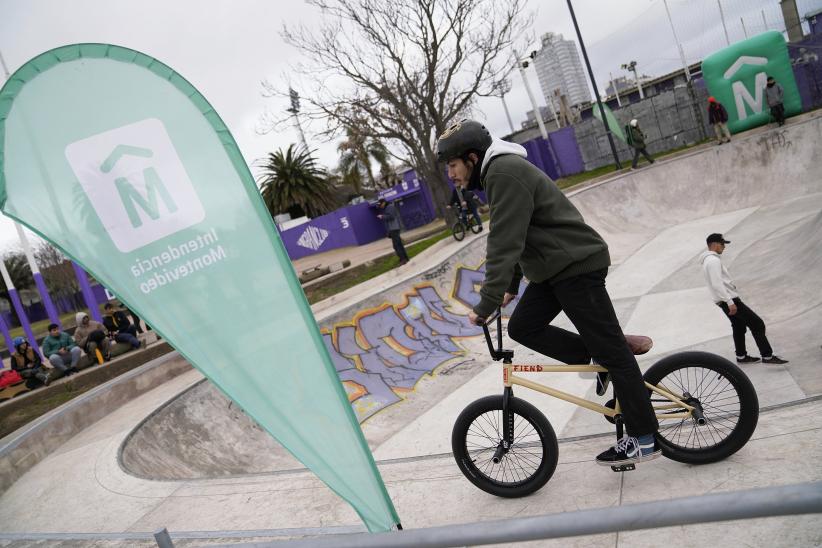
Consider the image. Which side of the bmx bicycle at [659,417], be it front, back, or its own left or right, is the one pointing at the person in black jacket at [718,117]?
right

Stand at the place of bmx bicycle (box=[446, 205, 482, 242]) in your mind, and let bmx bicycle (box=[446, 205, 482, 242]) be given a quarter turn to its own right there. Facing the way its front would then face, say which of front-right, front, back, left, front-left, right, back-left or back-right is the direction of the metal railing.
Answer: back-left

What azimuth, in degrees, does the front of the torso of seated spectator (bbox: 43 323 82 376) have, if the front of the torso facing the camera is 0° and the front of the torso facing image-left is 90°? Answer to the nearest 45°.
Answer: approximately 315°

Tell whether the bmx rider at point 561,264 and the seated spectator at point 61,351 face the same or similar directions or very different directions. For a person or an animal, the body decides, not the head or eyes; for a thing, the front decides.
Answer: very different directions

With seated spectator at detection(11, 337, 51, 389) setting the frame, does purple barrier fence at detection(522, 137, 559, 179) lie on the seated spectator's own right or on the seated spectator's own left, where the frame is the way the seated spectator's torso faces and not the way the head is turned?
on the seated spectator's own left

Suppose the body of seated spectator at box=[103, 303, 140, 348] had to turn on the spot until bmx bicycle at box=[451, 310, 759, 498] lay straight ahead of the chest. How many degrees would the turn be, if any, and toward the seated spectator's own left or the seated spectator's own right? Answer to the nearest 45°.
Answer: approximately 45° to the seated spectator's own right

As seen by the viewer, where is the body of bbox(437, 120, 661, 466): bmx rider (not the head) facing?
to the viewer's left
